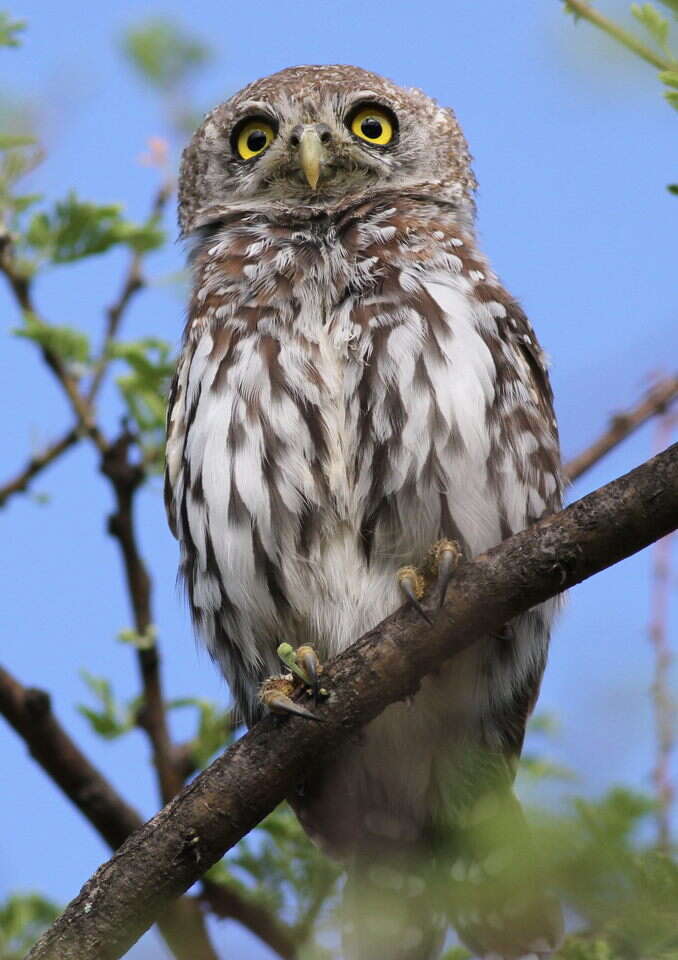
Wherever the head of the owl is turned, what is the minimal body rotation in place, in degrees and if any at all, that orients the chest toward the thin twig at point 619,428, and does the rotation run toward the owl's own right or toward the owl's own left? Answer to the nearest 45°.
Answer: approximately 135° to the owl's own left

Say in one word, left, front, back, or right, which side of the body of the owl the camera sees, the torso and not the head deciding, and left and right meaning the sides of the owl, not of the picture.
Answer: front

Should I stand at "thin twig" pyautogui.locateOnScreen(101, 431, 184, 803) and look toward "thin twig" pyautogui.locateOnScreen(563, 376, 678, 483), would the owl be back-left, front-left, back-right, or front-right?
front-right

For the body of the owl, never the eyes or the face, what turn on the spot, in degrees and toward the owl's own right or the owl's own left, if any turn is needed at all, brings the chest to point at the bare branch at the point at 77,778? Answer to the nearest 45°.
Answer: approximately 90° to the owl's own right
